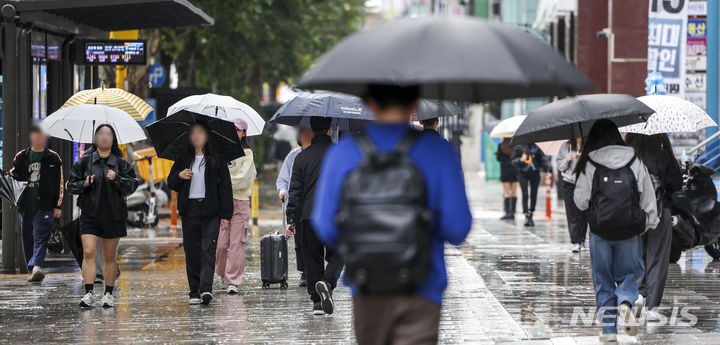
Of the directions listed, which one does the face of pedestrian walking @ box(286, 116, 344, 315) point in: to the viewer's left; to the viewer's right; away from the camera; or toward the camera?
away from the camera

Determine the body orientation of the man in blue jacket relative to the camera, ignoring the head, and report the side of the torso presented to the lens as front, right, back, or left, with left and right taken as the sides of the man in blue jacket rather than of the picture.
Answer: back

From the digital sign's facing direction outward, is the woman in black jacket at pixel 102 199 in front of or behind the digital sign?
in front

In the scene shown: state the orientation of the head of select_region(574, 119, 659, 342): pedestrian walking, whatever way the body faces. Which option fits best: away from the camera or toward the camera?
away from the camera

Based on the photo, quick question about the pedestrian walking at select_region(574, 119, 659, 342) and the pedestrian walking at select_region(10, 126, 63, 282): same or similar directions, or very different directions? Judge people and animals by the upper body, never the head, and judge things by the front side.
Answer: very different directions

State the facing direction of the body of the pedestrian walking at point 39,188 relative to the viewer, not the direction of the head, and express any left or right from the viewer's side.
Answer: facing the viewer

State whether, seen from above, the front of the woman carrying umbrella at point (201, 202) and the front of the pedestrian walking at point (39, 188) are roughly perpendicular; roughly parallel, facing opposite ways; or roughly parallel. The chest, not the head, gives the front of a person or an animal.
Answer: roughly parallel

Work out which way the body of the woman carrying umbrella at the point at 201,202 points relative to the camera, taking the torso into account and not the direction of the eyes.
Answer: toward the camera

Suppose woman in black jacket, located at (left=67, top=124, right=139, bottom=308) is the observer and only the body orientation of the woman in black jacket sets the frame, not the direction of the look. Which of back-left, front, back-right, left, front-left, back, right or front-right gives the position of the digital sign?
back

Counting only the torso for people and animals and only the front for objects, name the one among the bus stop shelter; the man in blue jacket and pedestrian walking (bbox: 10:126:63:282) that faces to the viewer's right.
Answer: the bus stop shelter

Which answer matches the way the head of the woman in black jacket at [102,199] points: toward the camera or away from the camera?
toward the camera

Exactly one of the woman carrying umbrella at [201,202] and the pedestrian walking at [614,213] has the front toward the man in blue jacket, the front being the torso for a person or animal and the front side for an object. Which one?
the woman carrying umbrella

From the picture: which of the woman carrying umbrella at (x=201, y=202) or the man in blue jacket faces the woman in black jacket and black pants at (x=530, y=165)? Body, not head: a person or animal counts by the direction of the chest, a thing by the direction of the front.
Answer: the man in blue jacket

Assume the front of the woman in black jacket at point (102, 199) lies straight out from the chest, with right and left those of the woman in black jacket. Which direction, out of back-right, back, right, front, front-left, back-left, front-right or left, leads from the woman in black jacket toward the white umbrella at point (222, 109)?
back-left

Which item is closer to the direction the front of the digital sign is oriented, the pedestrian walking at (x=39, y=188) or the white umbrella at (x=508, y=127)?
the pedestrian walking

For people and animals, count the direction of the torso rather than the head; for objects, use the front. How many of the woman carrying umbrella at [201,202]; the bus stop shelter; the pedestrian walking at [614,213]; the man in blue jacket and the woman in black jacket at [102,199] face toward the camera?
2

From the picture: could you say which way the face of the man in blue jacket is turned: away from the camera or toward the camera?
away from the camera

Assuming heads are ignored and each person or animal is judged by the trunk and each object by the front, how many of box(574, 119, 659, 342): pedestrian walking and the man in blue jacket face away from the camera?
2
